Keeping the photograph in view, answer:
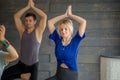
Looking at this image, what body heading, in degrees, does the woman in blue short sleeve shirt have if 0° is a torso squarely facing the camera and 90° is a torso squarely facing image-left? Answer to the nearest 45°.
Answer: approximately 0°
